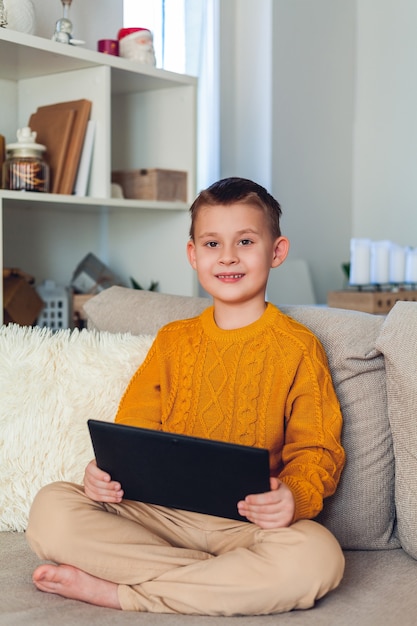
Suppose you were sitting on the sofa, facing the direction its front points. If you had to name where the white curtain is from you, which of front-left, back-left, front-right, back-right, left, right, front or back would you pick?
back

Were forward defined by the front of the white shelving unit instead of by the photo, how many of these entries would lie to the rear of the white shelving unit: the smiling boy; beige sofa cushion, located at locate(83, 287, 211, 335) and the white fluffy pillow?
0

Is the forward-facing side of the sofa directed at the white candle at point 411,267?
no

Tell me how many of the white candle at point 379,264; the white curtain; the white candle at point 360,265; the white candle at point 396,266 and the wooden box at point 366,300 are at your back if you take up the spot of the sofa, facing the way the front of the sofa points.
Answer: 5

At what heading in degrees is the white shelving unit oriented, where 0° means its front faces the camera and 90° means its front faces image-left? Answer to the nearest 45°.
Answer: approximately 315°

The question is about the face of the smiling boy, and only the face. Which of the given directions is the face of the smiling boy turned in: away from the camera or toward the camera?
toward the camera

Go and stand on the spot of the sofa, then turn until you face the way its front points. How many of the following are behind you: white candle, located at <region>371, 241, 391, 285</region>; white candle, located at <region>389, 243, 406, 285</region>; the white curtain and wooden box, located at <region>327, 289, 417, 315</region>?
4

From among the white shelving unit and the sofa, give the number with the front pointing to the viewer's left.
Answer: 0

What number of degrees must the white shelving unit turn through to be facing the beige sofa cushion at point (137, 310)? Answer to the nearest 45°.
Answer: approximately 45° to its right

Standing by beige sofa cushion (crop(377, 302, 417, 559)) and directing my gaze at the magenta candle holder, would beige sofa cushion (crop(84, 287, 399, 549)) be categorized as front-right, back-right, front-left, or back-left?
front-left

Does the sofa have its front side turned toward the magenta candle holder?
no

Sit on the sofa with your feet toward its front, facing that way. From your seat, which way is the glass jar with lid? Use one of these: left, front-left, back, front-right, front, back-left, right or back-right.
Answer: back-right

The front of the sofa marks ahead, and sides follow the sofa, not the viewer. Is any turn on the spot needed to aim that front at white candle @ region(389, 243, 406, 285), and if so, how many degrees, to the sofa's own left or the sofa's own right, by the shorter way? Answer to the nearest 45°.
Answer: approximately 180°

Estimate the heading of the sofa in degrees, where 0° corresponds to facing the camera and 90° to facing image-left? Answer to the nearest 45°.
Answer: approximately 0°

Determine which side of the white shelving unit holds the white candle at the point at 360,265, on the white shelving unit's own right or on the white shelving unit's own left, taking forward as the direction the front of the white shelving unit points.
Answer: on the white shelving unit's own left
